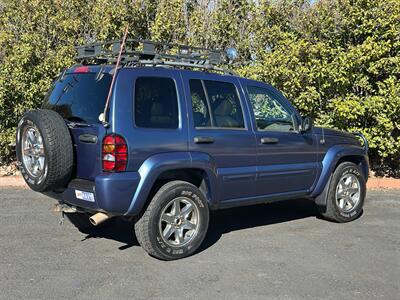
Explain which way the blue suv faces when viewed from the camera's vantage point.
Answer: facing away from the viewer and to the right of the viewer
